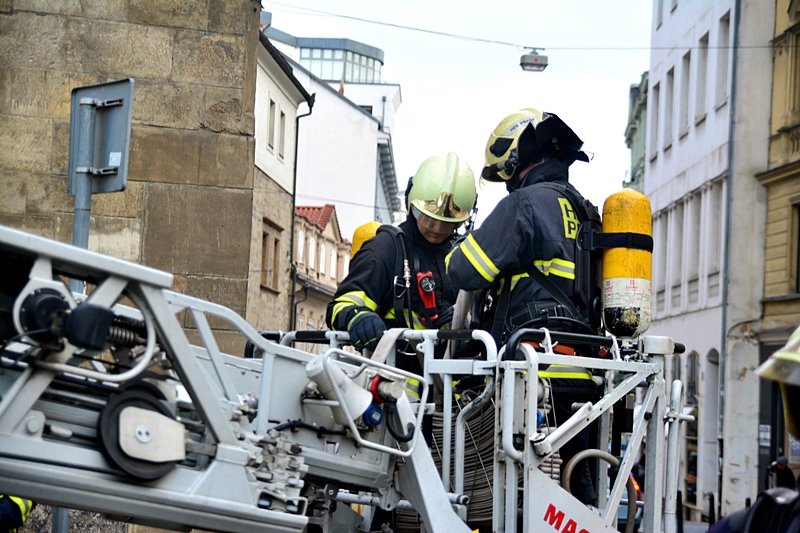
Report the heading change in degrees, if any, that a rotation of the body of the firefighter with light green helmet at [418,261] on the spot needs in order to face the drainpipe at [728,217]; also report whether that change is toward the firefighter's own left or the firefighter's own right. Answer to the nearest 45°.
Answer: approximately 135° to the firefighter's own left

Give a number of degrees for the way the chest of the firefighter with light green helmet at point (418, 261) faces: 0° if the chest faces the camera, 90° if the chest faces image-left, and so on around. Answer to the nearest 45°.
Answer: approximately 315°

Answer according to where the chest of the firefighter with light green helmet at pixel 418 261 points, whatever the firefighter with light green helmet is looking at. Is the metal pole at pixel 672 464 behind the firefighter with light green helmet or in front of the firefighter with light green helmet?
in front

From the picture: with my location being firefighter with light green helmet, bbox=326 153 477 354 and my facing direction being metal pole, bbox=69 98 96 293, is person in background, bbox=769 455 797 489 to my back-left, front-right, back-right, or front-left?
back-right

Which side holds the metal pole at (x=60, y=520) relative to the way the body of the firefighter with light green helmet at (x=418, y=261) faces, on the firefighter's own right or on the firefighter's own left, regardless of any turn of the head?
on the firefighter's own right

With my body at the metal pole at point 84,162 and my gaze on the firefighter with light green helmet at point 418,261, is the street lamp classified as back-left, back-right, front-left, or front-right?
front-left

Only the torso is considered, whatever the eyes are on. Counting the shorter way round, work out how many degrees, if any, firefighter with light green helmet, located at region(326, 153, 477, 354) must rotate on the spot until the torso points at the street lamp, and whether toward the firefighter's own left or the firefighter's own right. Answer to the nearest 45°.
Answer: approximately 135° to the firefighter's own left

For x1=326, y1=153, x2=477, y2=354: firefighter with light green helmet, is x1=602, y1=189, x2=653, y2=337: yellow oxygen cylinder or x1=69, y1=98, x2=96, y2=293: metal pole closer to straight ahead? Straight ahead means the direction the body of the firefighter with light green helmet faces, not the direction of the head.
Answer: the yellow oxygen cylinder

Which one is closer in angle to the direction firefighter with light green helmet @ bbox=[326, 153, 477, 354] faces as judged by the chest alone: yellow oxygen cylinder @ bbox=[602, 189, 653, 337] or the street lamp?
the yellow oxygen cylinder

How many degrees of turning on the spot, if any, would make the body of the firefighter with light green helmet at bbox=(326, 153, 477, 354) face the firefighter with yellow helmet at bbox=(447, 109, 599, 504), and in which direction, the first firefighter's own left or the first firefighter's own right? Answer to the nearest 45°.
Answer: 0° — they already face them

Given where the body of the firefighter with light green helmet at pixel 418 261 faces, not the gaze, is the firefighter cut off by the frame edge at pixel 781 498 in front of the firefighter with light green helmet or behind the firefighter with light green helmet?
in front
